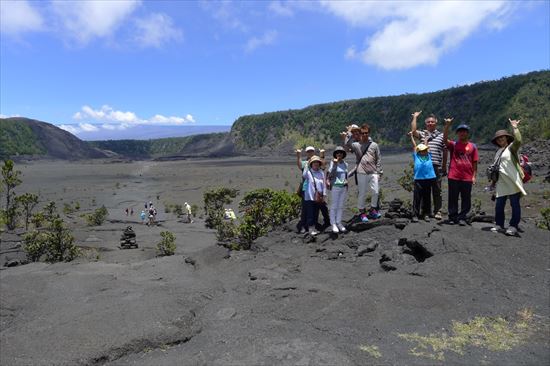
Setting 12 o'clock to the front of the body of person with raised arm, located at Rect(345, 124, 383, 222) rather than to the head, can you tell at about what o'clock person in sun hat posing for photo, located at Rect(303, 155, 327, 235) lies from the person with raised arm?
The person in sun hat posing for photo is roughly at 3 o'clock from the person with raised arm.

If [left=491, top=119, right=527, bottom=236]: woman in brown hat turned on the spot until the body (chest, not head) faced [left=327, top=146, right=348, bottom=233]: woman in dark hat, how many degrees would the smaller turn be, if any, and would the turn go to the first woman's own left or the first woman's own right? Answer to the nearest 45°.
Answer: approximately 45° to the first woman's own right

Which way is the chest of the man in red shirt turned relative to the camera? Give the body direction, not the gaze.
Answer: toward the camera

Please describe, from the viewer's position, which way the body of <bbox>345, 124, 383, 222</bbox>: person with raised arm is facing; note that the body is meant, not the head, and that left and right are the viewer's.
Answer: facing the viewer

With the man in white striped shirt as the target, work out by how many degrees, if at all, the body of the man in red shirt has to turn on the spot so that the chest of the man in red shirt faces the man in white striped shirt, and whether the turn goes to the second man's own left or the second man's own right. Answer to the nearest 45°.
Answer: approximately 90° to the second man's own right

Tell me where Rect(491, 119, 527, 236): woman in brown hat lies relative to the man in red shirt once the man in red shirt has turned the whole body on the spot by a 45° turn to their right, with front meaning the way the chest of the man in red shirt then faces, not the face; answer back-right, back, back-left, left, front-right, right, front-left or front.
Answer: back-left

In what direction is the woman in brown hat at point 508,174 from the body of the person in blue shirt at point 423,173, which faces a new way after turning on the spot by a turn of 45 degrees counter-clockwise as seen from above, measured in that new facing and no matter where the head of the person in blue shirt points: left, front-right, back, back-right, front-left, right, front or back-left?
front-left

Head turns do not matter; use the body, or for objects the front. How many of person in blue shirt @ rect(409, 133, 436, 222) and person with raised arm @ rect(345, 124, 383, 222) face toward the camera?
2

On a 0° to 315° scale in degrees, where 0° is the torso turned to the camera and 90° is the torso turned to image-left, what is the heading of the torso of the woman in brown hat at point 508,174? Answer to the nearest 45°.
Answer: approximately 45°

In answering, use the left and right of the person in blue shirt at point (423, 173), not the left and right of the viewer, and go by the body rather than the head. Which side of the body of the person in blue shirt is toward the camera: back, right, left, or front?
front

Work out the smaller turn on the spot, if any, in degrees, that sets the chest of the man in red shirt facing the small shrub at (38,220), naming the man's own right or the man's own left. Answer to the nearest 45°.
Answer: approximately 90° to the man's own right

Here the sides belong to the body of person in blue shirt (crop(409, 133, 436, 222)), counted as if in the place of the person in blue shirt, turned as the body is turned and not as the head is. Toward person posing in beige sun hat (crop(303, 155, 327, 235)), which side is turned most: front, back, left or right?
right
